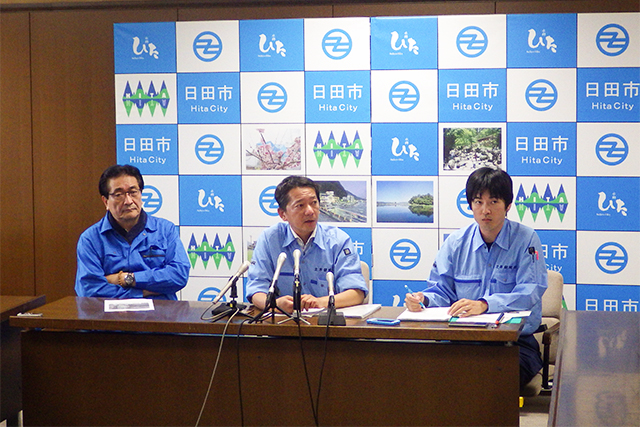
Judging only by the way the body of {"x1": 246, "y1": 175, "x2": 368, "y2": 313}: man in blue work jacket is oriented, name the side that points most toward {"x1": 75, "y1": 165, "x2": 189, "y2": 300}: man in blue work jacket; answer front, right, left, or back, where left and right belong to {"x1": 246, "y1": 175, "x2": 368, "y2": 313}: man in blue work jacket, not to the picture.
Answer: right

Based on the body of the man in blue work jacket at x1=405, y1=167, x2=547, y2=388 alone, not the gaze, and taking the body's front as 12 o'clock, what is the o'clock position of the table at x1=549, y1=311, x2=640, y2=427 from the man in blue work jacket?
The table is roughly at 10 o'clock from the man in blue work jacket.

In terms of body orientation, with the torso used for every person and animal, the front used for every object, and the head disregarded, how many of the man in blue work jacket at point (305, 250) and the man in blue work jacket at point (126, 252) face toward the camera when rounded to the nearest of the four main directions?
2

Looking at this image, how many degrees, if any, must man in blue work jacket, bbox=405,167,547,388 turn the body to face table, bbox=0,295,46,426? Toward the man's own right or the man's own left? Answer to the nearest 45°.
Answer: approximately 45° to the man's own right

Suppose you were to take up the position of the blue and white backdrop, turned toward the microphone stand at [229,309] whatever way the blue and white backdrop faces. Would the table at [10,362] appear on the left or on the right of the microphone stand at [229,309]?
right

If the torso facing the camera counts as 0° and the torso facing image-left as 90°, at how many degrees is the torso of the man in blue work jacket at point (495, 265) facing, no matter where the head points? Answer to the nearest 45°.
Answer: approximately 45°

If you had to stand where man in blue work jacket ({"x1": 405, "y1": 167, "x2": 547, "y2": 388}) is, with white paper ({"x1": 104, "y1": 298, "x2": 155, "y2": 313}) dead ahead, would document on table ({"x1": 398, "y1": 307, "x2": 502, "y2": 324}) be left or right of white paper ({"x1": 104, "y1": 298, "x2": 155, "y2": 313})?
left
